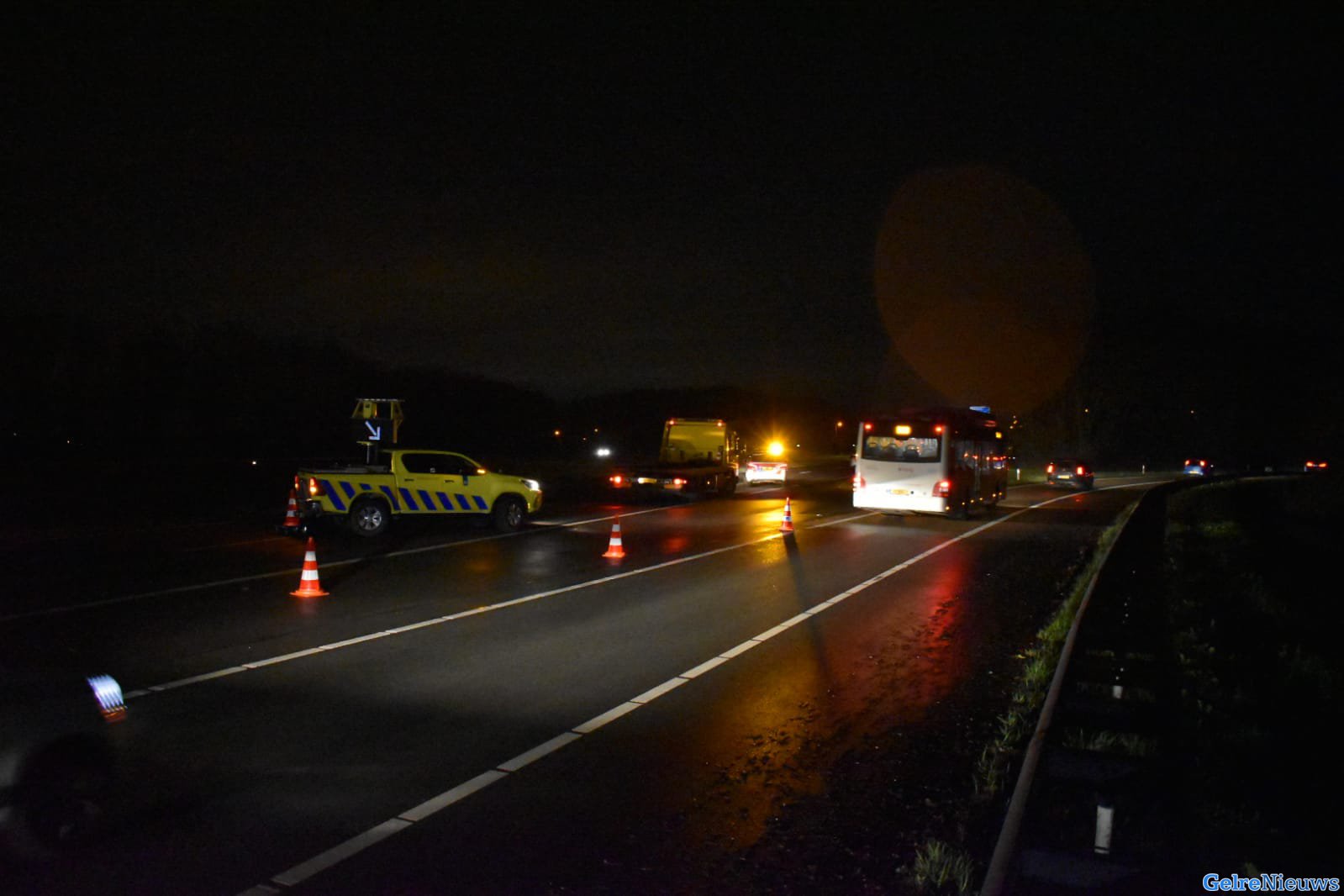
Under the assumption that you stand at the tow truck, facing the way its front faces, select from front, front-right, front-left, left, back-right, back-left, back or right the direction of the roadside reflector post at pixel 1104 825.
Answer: back-right

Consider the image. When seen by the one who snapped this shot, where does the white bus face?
facing away from the viewer and to the right of the viewer

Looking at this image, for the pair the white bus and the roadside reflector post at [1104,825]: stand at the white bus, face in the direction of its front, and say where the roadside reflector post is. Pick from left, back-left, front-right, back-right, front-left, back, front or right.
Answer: back-right

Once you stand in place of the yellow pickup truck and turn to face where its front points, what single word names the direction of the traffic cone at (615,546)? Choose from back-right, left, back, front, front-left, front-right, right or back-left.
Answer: front-right

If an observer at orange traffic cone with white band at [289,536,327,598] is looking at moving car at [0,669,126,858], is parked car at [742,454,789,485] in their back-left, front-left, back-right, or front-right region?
back-left

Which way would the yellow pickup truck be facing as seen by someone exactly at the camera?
facing to the right of the viewer

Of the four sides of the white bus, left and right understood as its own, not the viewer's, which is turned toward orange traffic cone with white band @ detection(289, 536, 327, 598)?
back

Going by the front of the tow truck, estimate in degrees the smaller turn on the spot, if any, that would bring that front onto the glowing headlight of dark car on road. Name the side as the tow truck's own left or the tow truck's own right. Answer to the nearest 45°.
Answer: approximately 135° to the tow truck's own right

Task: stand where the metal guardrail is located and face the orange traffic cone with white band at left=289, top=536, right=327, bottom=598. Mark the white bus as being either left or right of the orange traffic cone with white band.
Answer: right

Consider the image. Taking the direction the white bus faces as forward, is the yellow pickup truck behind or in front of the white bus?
behind

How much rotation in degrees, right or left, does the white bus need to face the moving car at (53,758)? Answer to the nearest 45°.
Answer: approximately 135° to its right

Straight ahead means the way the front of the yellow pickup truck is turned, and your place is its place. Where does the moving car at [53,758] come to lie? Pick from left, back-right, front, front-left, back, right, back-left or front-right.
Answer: right

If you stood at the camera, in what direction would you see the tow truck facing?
facing away from the viewer and to the right of the viewer

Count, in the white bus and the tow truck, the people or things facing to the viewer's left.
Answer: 0
